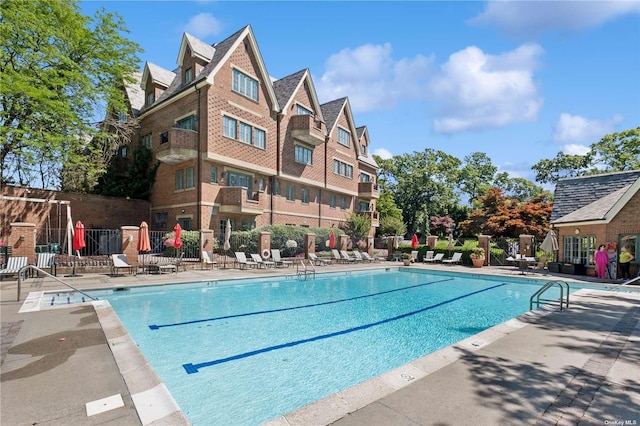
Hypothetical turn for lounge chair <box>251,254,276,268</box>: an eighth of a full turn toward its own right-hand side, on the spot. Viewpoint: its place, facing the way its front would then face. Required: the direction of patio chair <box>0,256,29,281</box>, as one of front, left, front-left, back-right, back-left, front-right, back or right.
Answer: front-right

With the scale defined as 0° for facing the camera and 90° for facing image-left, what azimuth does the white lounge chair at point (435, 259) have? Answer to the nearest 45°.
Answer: approximately 45°

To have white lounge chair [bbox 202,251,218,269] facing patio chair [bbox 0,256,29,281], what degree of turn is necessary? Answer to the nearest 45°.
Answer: approximately 90° to its right

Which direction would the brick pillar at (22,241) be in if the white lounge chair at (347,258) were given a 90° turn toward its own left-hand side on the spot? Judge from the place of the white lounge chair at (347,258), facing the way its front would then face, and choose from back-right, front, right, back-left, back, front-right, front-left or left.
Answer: back

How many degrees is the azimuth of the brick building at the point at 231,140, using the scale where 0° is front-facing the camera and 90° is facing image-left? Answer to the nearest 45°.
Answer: approximately 315°

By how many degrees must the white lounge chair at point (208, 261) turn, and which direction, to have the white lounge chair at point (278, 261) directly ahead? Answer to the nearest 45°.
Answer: approximately 90° to its left

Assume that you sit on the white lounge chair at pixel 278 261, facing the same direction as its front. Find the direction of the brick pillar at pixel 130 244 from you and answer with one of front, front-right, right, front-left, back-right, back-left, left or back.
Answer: right

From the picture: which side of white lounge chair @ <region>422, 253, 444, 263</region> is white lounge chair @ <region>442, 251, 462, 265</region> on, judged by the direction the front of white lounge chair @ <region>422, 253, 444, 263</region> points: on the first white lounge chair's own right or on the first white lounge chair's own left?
on the first white lounge chair's own left
